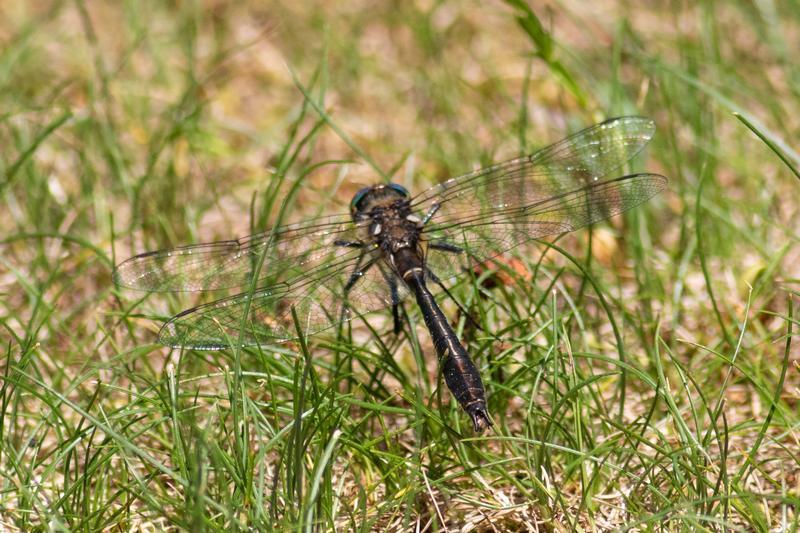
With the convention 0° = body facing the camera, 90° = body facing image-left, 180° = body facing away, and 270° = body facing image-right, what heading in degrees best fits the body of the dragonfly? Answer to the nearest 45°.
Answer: approximately 180°
